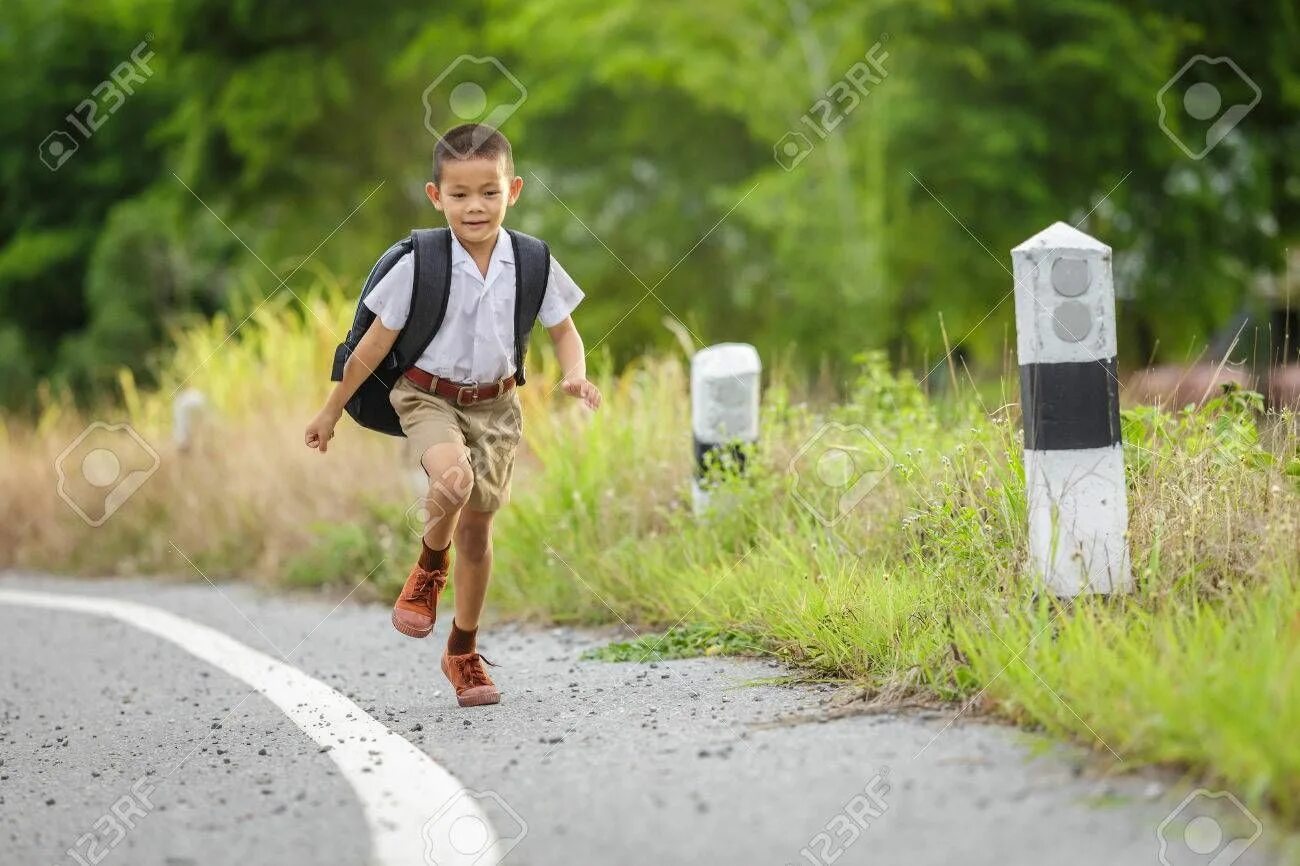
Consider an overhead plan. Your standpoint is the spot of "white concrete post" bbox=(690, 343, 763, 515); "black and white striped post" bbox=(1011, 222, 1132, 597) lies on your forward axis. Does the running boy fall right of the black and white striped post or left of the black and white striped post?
right

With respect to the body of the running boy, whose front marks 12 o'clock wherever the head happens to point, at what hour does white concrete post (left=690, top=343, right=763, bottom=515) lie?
The white concrete post is roughly at 7 o'clock from the running boy.

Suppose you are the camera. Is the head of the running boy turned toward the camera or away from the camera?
toward the camera

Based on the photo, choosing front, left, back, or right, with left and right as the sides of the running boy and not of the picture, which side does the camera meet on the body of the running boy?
front

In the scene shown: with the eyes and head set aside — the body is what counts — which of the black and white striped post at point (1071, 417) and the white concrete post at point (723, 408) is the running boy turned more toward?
the black and white striped post

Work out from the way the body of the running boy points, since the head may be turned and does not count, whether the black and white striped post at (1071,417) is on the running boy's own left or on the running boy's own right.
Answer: on the running boy's own left
